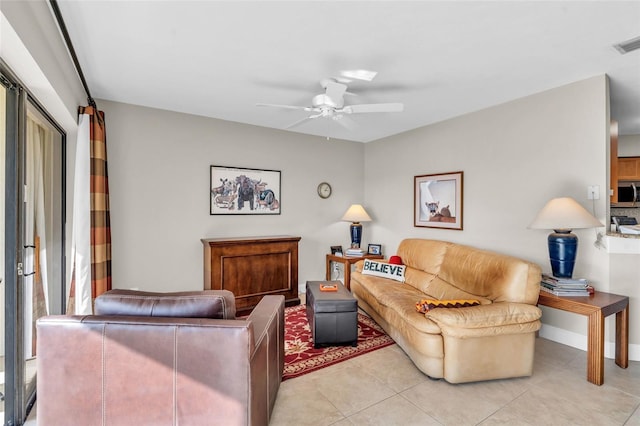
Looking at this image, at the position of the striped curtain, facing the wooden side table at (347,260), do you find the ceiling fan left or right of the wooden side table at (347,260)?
right

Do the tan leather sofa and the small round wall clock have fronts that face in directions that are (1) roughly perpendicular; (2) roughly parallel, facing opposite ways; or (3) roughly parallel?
roughly perpendicular

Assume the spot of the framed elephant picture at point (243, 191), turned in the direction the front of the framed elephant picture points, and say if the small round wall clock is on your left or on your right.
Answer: on your left

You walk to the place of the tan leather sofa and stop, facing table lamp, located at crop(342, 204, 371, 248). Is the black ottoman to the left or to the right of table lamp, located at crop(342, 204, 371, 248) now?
left

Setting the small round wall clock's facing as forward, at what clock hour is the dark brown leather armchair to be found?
The dark brown leather armchair is roughly at 2 o'clock from the small round wall clock.
